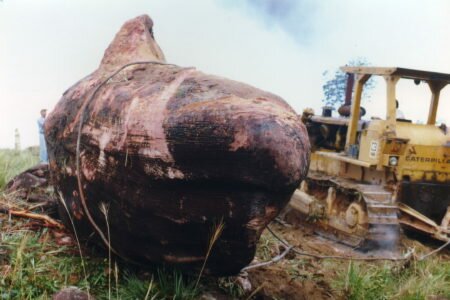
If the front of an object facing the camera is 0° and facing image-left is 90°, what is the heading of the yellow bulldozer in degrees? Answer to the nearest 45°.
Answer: approximately 135°

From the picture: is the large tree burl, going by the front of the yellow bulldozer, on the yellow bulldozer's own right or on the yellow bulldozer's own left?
on the yellow bulldozer's own left
